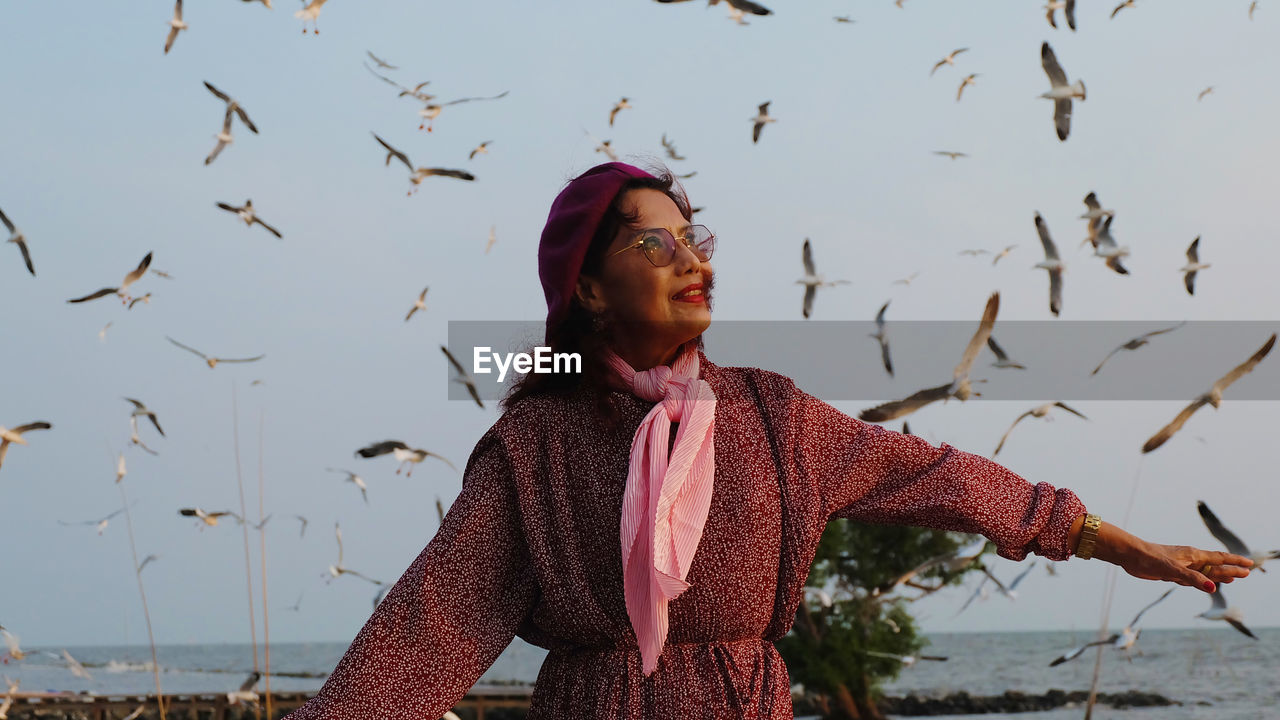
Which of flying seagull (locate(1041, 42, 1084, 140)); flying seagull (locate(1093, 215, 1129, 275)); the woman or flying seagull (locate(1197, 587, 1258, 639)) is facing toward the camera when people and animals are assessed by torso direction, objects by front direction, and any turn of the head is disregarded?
the woman

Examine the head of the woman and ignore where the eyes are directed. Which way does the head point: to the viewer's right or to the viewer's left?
to the viewer's right

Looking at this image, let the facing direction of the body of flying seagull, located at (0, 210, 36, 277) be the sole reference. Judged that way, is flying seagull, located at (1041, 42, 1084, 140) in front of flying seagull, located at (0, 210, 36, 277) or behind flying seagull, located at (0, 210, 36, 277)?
behind

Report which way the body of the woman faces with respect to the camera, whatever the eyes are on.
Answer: toward the camera

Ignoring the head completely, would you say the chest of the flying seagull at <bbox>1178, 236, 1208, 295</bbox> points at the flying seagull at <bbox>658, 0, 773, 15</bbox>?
no
